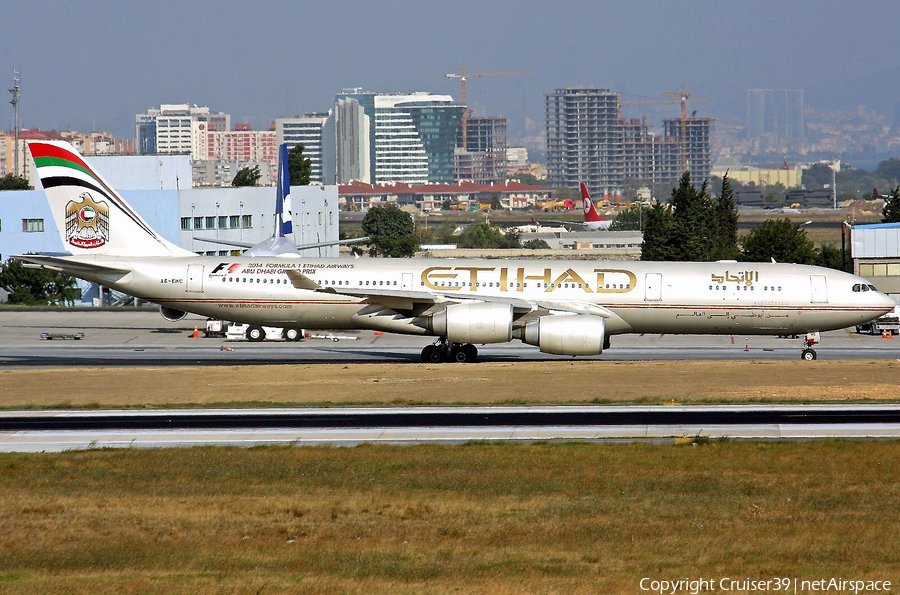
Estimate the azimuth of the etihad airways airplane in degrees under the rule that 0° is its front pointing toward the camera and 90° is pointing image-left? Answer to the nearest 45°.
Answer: approximately 270°
